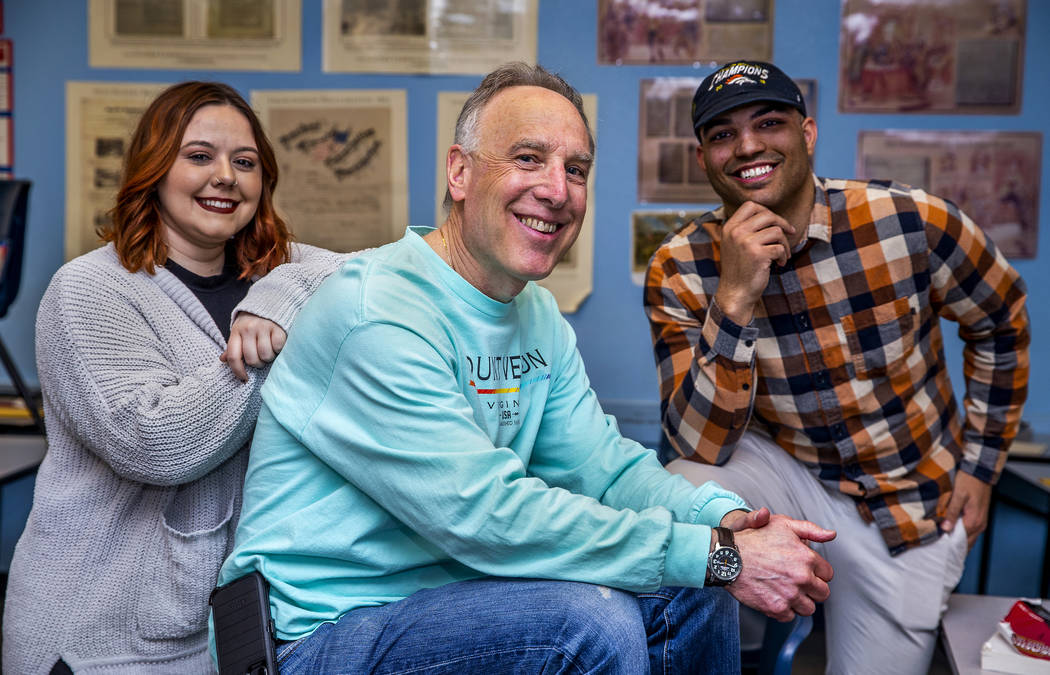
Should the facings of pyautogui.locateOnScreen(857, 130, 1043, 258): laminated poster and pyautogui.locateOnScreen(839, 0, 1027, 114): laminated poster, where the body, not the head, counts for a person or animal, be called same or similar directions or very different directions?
same or similar directions

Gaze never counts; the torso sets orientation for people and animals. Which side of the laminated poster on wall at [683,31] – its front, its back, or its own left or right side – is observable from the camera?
front

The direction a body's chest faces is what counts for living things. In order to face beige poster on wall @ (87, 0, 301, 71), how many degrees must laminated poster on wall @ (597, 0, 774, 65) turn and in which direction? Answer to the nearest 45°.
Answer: approximately 90° to its right

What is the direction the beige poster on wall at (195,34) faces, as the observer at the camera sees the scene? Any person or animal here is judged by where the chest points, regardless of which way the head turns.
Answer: facing the viewer

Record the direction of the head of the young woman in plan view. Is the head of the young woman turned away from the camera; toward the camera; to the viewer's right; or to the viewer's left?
toward the camera

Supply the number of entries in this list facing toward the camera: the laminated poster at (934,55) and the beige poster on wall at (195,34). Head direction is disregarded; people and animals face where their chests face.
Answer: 2

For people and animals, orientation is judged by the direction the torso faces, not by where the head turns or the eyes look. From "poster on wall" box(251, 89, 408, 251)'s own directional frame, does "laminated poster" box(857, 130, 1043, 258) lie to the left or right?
on its left

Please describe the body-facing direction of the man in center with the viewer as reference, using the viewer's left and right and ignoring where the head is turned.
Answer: facing the viewer and to the right of the viewer

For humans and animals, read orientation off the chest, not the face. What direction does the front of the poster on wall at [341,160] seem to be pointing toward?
toward the camera

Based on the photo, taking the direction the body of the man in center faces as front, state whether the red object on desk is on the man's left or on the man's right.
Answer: on the man's left
